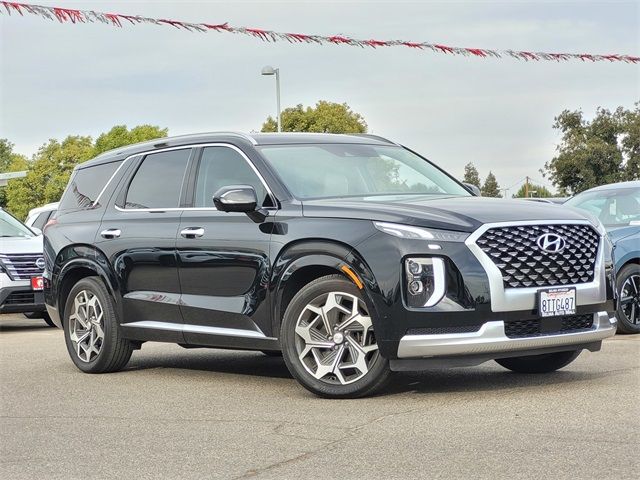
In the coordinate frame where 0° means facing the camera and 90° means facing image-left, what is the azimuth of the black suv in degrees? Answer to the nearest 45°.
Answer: approximately 315°
